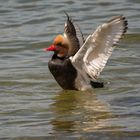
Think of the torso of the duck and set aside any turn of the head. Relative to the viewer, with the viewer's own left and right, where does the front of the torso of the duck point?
facing to the left of the viewer
